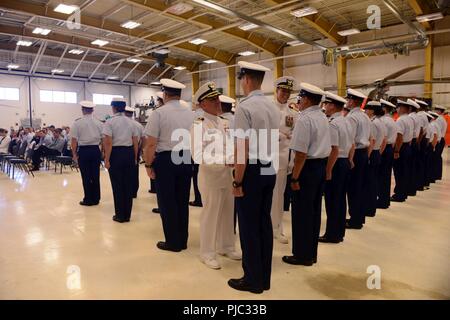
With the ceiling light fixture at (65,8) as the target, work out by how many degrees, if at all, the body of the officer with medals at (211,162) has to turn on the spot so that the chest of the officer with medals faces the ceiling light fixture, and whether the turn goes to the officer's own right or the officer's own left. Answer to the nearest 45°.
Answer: approximately 180°

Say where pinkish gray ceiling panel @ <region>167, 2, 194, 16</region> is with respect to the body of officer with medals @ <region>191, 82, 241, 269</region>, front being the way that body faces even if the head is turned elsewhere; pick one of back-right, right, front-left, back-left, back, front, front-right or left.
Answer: back-left

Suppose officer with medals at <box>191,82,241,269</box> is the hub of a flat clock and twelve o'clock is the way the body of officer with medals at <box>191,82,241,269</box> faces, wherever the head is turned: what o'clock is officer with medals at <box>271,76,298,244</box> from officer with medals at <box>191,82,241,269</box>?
officer with medals at <box>271,76,298,244</box> is roughly at 9 o'clock from officer with medals at <box>191,82,241,269</box>.

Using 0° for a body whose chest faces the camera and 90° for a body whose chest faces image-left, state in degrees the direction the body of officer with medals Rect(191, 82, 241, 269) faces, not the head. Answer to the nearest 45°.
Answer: approximately 315°

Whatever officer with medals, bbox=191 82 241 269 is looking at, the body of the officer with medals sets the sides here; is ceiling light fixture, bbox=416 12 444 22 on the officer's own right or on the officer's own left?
on the officer's own left
